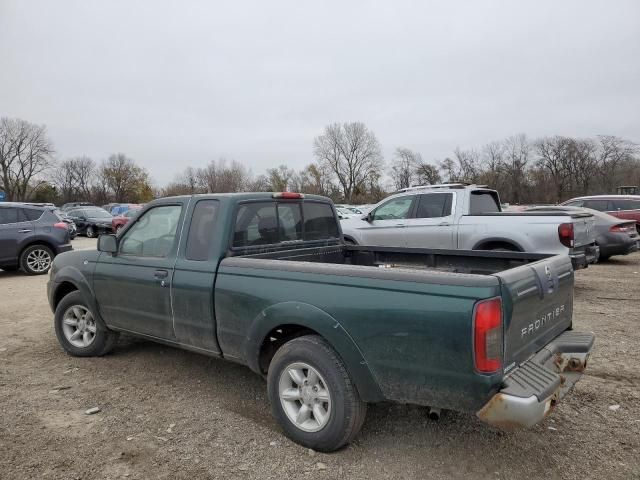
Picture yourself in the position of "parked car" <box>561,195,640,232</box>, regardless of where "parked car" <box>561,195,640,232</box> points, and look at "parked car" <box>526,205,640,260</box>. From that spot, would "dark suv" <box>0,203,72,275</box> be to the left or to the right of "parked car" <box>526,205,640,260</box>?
right

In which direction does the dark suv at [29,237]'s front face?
to the viewer's left

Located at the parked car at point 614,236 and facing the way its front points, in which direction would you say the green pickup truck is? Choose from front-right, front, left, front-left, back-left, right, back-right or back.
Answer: back-left

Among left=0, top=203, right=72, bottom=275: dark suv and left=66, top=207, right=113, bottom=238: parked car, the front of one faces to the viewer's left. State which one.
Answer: the dark suv

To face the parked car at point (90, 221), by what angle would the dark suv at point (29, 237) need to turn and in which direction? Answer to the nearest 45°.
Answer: approximately 90° to its right

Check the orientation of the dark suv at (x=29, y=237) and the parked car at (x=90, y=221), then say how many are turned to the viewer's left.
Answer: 1

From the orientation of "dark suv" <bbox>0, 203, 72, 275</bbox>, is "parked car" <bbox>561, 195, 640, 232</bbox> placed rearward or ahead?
rearward

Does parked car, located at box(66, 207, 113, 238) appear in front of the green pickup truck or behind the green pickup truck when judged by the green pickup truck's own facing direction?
in front

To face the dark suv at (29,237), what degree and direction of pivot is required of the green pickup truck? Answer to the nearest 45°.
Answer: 0° — it already faces it

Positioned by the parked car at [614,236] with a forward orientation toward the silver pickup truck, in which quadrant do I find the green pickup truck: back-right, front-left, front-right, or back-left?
front-left

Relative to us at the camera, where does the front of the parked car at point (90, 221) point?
facing the viewer and to the right of the viewer

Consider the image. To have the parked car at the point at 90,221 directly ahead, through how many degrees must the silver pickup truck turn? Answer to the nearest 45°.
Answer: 0° — it already faces it
